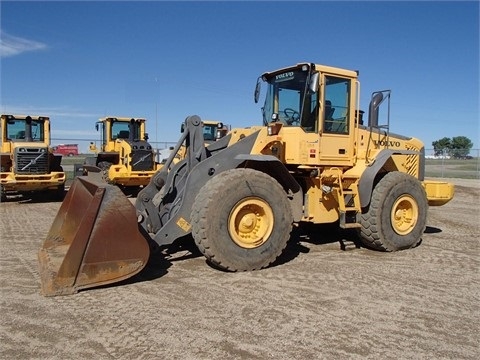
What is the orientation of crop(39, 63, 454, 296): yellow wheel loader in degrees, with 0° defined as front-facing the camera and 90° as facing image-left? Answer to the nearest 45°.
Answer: approximately 45°

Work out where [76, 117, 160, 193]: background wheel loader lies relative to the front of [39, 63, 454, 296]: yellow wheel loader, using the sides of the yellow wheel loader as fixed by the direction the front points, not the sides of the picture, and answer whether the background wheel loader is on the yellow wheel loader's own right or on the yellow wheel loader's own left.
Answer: on the yellow wheel loader's own right

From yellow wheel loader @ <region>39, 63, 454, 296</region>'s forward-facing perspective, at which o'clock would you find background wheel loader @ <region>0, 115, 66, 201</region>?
The background wheel loader is roughly at 3 o'clock from the yellow wheel loader.
